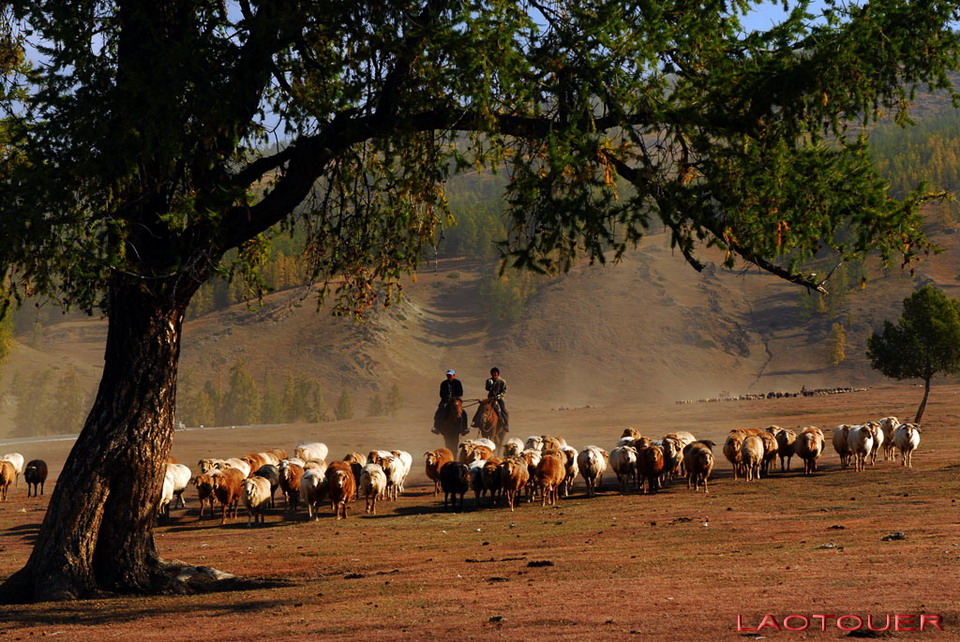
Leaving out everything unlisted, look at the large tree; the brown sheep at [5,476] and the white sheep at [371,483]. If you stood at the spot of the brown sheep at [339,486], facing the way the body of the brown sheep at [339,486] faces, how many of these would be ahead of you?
1

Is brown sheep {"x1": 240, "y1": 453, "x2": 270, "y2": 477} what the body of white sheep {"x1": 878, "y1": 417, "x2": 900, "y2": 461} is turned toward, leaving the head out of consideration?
no

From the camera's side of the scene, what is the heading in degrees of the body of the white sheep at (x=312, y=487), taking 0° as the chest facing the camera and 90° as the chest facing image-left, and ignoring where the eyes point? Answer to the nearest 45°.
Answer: approximately 0°

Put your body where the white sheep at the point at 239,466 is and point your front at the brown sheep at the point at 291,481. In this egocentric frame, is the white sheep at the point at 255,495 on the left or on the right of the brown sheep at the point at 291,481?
right

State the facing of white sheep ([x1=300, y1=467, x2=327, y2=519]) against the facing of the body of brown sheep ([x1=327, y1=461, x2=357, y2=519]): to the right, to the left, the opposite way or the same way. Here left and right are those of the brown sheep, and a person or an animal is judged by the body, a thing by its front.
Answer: the same way

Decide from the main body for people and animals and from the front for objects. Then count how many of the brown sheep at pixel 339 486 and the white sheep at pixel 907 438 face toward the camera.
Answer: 2

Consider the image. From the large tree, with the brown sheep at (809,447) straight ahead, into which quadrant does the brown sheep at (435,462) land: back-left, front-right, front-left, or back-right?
front-left

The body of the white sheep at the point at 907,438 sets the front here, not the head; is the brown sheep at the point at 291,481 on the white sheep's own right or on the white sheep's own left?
on the white sheep's own right

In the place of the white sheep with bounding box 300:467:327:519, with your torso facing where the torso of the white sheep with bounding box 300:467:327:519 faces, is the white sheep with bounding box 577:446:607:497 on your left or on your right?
on your left

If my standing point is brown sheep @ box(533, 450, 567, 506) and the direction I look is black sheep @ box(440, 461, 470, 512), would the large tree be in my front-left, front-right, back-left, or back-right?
front-left

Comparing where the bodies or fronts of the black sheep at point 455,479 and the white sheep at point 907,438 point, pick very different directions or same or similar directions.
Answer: same or similar directions

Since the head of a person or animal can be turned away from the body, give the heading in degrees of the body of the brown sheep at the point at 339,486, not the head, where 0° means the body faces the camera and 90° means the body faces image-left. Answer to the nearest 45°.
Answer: approximately 0°

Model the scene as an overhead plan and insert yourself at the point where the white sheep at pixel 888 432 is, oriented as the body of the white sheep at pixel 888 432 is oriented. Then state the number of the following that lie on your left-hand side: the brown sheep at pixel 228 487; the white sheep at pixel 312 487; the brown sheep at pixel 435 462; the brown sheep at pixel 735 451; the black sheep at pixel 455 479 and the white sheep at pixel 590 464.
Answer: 0

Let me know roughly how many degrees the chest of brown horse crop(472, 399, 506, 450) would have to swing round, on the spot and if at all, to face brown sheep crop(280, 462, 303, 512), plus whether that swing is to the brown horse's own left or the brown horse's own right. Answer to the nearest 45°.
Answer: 0° — it already faces it

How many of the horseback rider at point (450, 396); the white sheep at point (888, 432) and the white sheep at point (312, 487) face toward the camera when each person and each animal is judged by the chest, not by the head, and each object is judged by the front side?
3

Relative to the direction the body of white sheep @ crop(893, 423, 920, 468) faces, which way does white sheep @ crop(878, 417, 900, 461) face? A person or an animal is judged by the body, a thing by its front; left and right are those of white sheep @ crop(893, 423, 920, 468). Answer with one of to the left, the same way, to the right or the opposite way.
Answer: the same way
